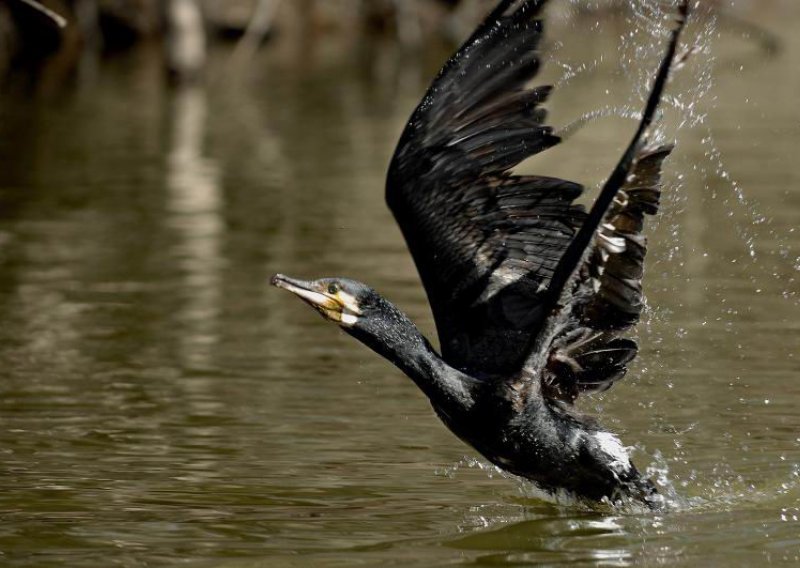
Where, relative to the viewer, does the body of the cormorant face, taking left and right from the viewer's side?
facing to the left of the viewer
